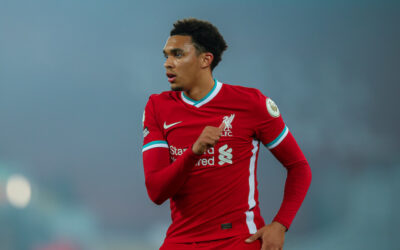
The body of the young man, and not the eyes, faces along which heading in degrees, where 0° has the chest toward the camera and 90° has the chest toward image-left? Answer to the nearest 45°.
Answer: approximately 45°
